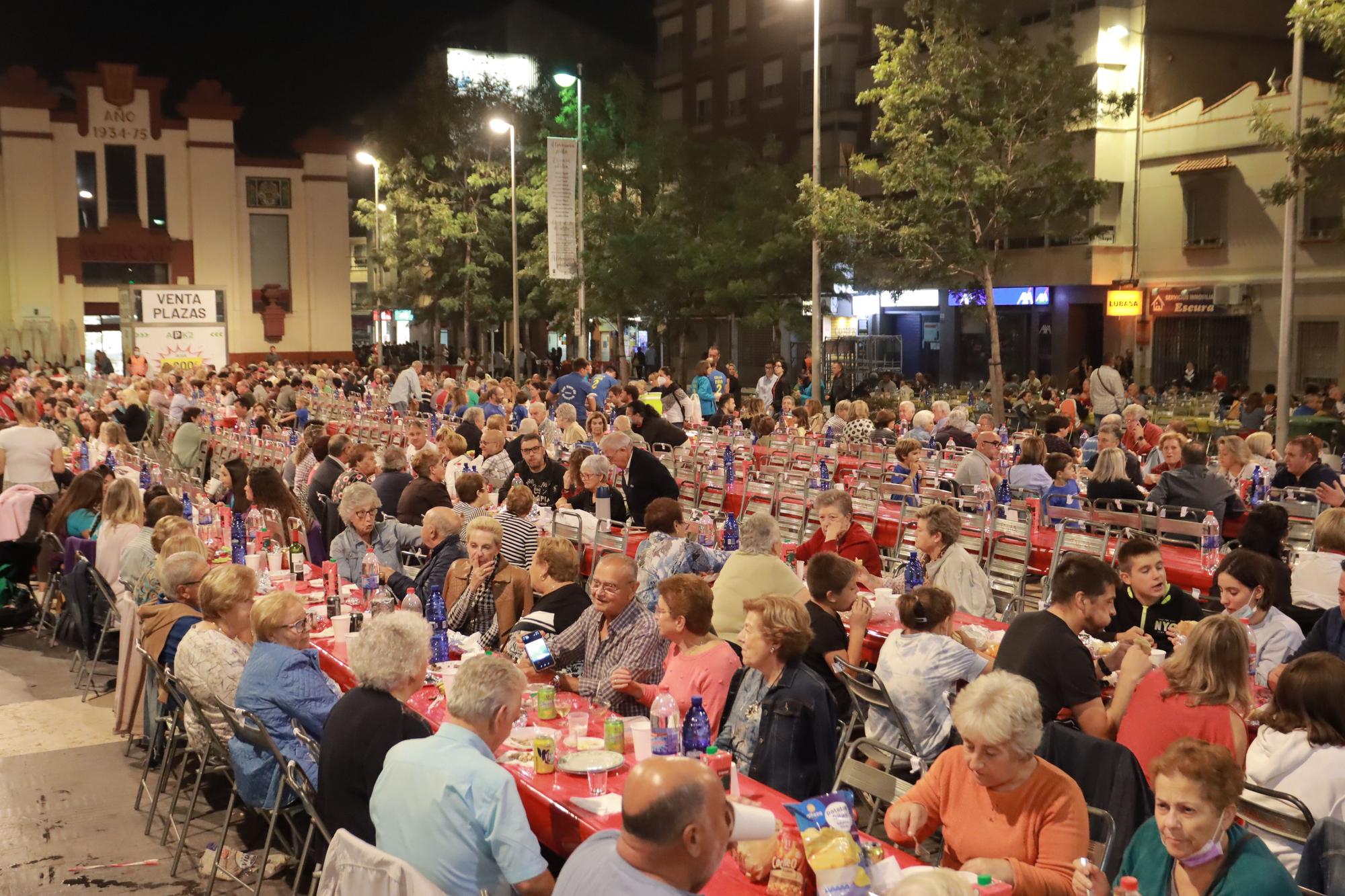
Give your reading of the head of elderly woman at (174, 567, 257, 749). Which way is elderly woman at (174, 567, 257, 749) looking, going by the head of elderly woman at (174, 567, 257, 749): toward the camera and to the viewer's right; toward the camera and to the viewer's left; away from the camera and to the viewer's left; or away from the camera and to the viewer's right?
away from the camera and to the viewer's right

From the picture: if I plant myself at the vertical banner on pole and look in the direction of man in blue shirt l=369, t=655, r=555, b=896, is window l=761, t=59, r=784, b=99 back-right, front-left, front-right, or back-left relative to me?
back-left

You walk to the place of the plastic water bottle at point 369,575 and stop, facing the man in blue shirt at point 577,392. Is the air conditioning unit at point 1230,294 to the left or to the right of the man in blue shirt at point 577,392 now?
right

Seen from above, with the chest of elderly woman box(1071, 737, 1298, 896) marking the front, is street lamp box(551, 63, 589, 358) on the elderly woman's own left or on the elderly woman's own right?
on the elderly woman's own right

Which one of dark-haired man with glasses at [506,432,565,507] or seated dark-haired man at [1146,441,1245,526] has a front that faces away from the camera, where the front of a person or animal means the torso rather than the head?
seated dark-haired man at [1146,441,1245,526]

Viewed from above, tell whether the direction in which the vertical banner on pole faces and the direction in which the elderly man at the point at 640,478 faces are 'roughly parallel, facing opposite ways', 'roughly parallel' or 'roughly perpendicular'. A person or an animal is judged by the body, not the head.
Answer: roughly perpendicular

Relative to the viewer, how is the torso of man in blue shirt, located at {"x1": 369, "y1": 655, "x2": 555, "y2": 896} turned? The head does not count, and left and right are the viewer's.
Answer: facing away from the viewer and to the right of the viewer
